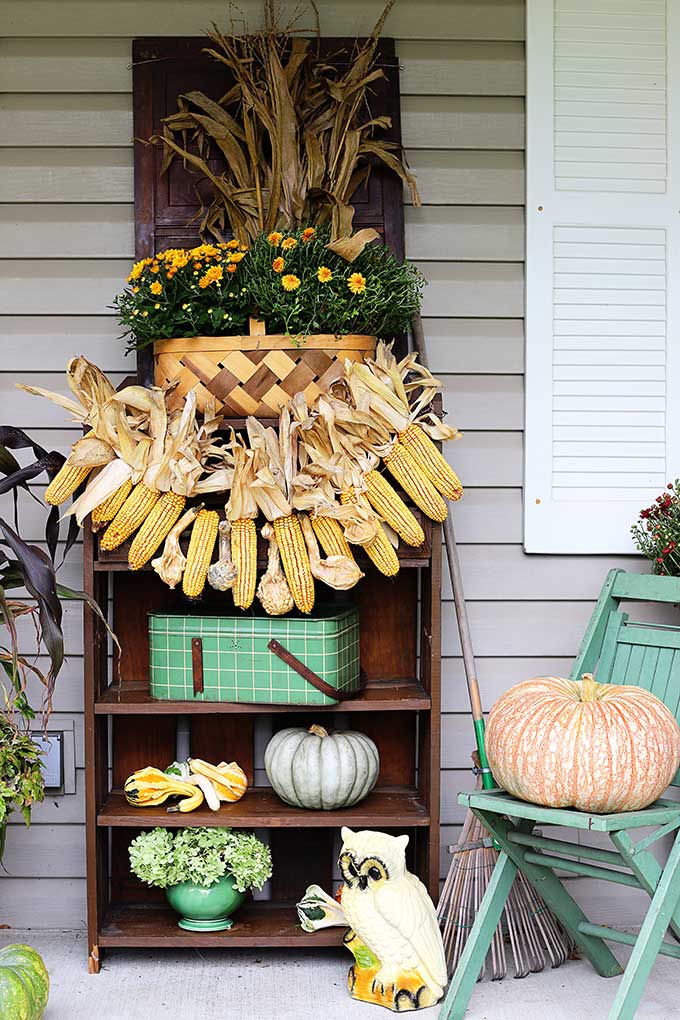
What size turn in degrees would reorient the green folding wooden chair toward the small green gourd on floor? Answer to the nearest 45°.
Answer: approximately 45° to its right

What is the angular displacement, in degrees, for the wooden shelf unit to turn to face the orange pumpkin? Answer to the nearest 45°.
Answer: approximately 45° to its left

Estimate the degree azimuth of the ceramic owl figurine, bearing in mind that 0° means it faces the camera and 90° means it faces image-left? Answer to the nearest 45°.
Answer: approximately 45°

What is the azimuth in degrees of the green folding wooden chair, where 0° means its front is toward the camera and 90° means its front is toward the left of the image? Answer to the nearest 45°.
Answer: approximately 45°

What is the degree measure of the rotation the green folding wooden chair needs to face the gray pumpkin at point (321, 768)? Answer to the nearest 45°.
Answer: approximately 45° to its right

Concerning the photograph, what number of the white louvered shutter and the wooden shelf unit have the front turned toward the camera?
2

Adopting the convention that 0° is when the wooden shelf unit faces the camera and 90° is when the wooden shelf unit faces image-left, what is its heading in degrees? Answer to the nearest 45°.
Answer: approximately 0°

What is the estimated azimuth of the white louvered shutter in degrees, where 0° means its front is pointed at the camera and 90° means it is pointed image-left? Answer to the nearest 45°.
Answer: approximately 0°
